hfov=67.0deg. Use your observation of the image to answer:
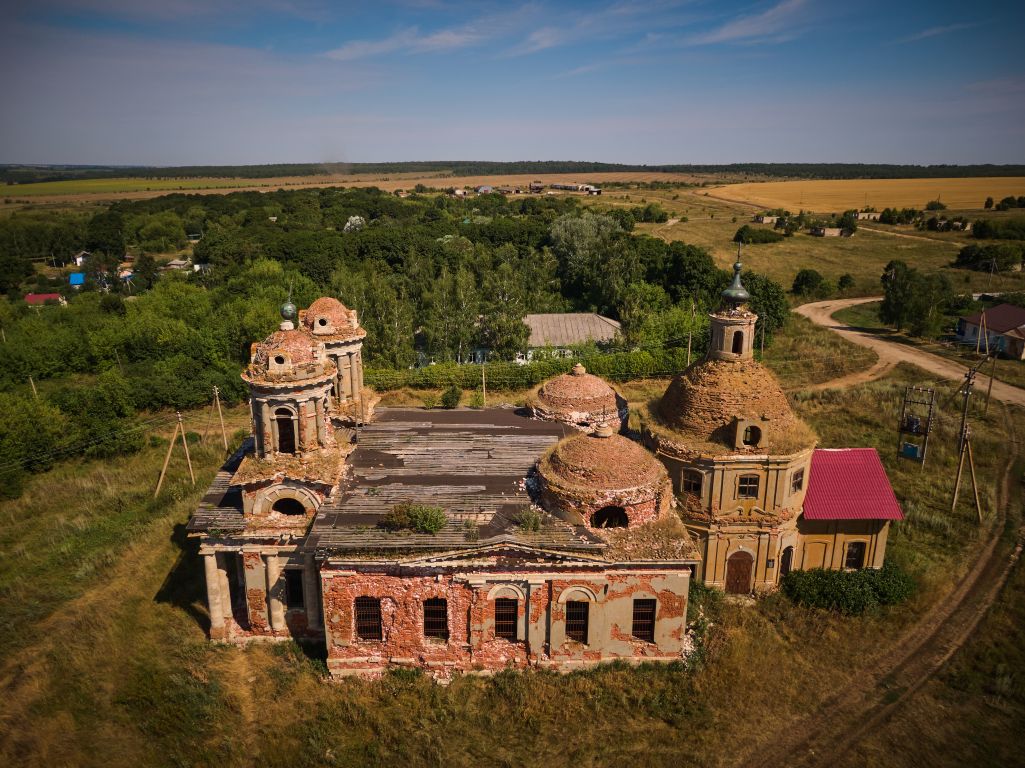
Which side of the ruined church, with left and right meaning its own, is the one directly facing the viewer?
left
